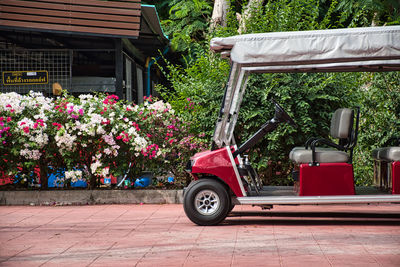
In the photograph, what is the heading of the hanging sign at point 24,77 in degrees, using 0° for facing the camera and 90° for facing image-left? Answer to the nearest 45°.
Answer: approximately 0°

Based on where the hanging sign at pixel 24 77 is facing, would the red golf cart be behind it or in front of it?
in front

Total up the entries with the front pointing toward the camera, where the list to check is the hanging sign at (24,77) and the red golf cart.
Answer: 1

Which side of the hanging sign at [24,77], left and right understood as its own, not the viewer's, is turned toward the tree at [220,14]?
left

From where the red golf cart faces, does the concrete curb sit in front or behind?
in front

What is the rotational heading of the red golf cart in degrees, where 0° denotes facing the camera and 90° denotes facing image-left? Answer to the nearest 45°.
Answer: approximately 90°
